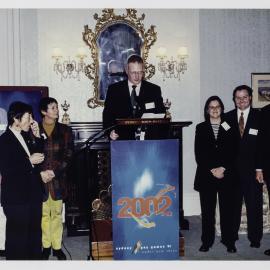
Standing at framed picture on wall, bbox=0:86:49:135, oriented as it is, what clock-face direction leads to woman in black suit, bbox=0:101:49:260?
The woman in black suit is roughly at 12 o'clock from the framed picture on wall.

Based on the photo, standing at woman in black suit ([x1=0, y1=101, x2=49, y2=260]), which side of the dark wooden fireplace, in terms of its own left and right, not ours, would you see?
front

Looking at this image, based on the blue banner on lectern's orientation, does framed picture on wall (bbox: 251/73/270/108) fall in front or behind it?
behind

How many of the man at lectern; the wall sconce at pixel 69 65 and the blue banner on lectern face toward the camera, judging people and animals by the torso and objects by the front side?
3

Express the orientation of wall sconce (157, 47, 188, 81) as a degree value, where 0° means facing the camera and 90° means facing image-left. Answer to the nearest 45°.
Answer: approximately 0°

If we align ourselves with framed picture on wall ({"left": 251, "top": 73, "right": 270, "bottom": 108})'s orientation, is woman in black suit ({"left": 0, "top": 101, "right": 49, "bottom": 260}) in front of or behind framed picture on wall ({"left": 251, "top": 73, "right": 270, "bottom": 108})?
in front

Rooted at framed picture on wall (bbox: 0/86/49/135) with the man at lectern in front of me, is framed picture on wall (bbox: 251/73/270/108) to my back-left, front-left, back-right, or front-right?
front-left

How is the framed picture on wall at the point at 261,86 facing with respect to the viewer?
toward the camera

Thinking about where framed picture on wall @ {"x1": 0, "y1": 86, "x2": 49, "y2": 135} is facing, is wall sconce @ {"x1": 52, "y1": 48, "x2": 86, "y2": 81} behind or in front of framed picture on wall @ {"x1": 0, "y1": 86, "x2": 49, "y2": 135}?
behind

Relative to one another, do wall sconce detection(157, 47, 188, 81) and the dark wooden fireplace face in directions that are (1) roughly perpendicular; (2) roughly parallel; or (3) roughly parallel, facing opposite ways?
roughly parallel

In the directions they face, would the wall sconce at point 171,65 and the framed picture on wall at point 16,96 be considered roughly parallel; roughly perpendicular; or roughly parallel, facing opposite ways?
roughly parallel

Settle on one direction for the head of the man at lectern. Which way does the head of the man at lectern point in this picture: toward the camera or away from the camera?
toward the camera

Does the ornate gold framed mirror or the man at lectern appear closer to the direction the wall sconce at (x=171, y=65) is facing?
the man at lectern

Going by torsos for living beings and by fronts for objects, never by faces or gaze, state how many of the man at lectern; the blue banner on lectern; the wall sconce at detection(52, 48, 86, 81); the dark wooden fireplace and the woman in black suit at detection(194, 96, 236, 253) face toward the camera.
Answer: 5

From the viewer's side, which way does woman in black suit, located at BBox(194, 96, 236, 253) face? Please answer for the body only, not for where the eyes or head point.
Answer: toward the camera

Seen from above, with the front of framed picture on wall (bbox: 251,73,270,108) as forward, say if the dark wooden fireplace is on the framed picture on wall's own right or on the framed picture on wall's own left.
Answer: on the framed picture on wall's own right

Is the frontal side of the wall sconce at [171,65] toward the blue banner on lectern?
yes

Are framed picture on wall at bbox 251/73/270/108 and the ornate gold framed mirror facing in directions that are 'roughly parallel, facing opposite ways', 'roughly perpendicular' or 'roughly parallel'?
roughly parallel
